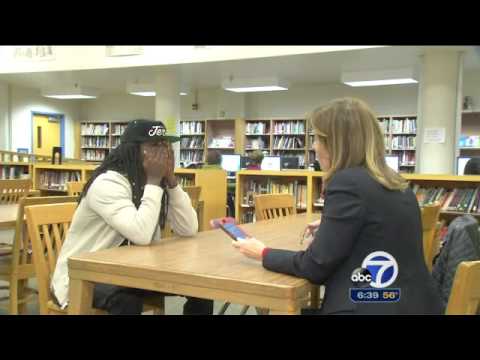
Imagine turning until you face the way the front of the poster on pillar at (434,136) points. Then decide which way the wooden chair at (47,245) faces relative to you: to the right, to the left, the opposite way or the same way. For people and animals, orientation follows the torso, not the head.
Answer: to the left

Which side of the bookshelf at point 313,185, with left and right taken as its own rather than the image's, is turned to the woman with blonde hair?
front

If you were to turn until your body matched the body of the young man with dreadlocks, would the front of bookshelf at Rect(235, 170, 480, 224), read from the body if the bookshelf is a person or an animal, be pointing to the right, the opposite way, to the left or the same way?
to the right

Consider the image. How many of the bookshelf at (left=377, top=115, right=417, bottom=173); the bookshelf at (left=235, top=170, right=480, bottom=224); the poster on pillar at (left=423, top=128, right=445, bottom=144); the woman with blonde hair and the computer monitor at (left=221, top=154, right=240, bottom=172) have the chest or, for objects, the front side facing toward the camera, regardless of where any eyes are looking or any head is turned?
4

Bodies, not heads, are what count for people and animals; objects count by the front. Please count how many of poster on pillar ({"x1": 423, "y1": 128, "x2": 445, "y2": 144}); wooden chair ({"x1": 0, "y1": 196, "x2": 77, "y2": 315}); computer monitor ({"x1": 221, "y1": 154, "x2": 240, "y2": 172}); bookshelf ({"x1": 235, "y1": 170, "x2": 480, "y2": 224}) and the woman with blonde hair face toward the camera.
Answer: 3

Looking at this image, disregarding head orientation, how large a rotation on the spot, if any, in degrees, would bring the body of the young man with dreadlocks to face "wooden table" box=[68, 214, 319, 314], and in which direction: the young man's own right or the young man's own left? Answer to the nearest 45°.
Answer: approximately 45° to the young man's own right

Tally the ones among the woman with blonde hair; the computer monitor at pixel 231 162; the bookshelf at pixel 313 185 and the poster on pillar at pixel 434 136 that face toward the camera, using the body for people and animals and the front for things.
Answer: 3

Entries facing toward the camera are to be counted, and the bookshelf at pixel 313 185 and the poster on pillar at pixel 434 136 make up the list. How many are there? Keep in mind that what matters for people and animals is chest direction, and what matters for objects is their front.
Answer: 2

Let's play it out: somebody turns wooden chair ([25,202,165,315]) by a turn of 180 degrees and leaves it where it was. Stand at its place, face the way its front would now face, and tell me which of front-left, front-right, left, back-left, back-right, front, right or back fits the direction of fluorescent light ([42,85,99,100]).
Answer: front-right

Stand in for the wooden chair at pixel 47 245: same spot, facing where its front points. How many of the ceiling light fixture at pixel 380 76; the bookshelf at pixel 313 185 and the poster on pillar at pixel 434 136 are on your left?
3

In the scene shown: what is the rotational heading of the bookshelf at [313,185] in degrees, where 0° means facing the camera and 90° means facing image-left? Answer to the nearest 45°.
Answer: approximately 0°

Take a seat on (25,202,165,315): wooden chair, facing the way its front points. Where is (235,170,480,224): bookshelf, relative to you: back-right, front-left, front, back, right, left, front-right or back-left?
left

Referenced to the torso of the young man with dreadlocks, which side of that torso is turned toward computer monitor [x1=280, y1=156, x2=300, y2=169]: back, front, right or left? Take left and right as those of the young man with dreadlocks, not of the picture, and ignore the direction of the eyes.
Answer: left

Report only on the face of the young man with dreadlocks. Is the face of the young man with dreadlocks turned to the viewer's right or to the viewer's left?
to the viewer's right

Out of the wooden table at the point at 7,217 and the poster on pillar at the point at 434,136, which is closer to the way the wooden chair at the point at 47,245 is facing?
the poster on pillar
